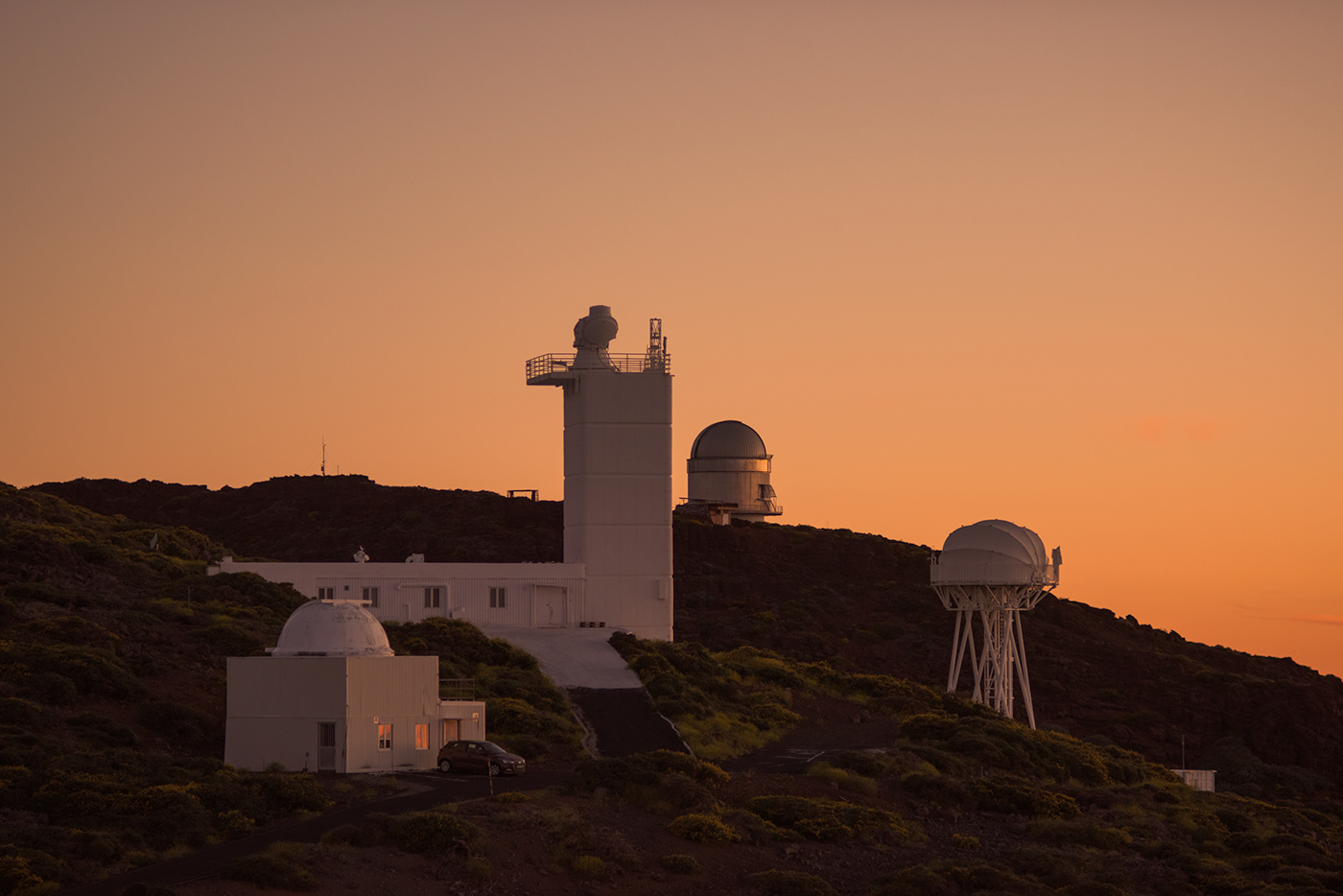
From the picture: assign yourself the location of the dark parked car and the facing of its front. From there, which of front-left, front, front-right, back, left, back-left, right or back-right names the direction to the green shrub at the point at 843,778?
front-left

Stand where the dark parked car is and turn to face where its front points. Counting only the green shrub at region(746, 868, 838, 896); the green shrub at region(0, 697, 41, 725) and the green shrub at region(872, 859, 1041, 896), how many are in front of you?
2

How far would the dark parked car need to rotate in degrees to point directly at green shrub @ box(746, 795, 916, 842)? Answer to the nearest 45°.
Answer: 0° — it already faces it

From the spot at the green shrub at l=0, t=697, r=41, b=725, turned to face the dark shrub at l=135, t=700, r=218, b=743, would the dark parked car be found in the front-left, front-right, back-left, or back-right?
front-right

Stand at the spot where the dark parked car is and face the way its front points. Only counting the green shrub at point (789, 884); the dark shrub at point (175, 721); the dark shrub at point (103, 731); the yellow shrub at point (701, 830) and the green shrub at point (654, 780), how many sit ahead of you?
3

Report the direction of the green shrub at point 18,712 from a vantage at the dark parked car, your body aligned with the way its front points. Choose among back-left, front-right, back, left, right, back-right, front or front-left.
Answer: back-right

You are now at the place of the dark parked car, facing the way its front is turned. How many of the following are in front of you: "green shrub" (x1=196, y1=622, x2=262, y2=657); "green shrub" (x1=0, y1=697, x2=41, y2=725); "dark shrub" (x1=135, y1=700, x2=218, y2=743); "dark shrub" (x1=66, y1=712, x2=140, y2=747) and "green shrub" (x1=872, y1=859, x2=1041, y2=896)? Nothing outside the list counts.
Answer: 1

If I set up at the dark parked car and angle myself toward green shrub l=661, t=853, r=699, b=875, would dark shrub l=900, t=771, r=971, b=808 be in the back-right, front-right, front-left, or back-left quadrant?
front-left

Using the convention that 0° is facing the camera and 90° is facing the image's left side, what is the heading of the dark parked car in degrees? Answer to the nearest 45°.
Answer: approximately 315°

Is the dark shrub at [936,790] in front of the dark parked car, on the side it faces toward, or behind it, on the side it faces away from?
in front

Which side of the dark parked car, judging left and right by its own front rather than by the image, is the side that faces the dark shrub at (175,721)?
back

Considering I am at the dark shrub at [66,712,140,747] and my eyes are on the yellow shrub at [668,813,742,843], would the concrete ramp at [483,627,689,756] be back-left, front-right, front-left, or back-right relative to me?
front-left

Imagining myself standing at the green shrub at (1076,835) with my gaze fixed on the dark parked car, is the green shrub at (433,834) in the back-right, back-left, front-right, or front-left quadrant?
front-left

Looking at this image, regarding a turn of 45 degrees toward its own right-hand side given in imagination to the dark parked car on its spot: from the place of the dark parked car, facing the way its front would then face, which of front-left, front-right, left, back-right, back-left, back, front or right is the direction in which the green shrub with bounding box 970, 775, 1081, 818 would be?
left

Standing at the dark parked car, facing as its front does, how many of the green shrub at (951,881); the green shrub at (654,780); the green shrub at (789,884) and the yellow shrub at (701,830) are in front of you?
4

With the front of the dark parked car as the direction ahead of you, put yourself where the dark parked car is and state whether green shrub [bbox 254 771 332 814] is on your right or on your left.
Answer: on your right

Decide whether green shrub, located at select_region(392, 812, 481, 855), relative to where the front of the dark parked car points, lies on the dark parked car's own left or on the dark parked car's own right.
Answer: on the dark parked car's own right
